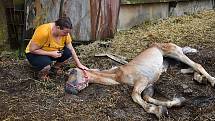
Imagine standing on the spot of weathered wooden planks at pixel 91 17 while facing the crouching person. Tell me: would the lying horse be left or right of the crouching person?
left

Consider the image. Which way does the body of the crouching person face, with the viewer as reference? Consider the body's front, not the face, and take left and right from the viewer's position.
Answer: facing the viewer and to the right of the viewer

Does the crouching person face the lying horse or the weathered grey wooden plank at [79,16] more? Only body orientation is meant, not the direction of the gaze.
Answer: the lying horse

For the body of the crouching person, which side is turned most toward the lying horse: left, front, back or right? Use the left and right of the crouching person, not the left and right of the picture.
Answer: front

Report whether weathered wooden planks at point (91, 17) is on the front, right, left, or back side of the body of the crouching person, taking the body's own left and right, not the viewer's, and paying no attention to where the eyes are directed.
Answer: left

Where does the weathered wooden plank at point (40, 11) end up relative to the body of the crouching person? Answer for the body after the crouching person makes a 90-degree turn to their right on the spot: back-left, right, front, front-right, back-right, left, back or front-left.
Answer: back-right

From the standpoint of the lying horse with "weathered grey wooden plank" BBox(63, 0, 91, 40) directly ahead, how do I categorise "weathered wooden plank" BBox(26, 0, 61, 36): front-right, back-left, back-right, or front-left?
front-left
